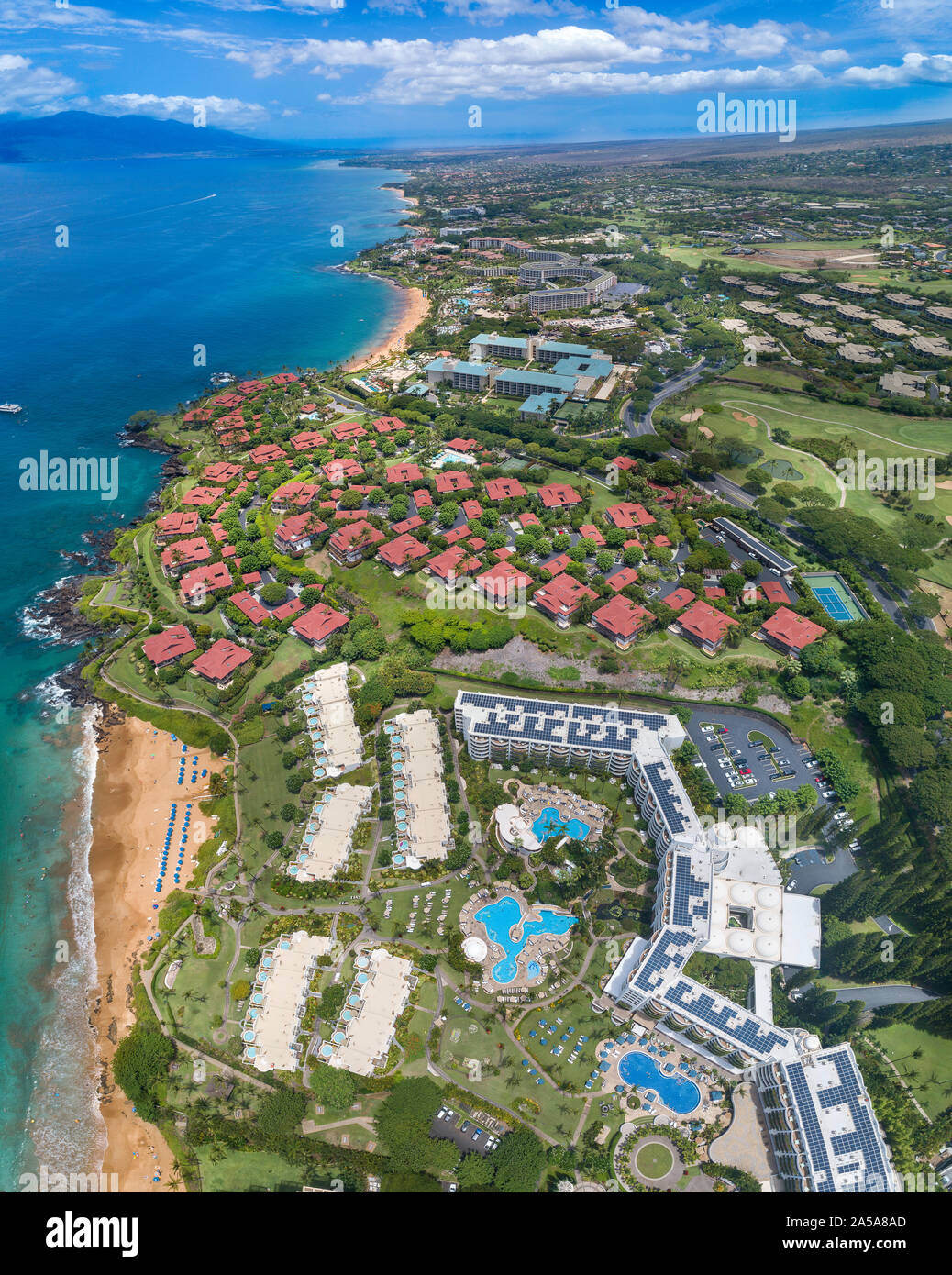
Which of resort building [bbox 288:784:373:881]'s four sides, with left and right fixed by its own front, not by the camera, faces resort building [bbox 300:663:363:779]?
right

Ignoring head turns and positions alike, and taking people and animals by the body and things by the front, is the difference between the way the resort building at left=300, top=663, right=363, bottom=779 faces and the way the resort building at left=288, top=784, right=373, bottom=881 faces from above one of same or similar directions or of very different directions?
same or similar directions

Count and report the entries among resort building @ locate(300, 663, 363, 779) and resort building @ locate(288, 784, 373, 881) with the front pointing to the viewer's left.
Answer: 2

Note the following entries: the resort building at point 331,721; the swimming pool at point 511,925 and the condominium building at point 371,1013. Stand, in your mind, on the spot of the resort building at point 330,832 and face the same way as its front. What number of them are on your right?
1

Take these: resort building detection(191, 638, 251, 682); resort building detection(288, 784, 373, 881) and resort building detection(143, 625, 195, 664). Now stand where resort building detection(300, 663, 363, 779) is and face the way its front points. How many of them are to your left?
1

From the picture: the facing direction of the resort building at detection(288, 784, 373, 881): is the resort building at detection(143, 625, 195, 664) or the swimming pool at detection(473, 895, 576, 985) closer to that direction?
the resort building

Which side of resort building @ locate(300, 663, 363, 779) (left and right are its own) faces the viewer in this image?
left

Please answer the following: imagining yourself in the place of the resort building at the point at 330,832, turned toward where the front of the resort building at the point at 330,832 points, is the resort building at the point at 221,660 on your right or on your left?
on your right

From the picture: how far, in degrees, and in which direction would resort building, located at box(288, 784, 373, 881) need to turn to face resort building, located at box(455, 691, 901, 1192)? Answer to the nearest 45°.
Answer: approximately 135° to its left
